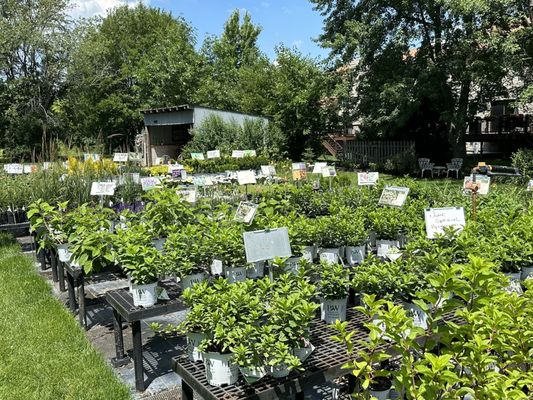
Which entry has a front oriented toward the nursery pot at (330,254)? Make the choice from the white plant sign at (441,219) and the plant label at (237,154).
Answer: the plant label

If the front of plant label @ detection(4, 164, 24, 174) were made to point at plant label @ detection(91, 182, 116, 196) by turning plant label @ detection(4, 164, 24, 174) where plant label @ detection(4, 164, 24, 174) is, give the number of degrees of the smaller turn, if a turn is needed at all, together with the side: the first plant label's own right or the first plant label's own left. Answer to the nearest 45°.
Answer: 0° — it already faces it

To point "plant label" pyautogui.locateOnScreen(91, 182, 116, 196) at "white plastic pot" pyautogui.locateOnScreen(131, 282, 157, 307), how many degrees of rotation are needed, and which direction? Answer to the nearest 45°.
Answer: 0° — it already faces it

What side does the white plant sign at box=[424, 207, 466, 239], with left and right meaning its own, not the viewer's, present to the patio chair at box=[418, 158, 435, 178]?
back

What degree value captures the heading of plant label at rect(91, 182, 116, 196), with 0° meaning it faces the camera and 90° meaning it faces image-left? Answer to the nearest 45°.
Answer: approximately 0°

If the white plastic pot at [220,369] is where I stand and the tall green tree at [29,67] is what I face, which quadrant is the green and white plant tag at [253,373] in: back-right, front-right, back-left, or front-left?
back-right

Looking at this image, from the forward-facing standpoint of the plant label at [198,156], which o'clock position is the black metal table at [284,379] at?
The black metal table is roughly at 12 o'clock from the plant label.

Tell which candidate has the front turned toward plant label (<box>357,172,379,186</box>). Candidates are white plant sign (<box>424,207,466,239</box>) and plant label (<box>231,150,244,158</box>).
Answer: plant label (<box>231,150,244,158</box>)

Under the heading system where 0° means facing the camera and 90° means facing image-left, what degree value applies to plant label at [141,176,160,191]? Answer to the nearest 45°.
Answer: approximately 0°
